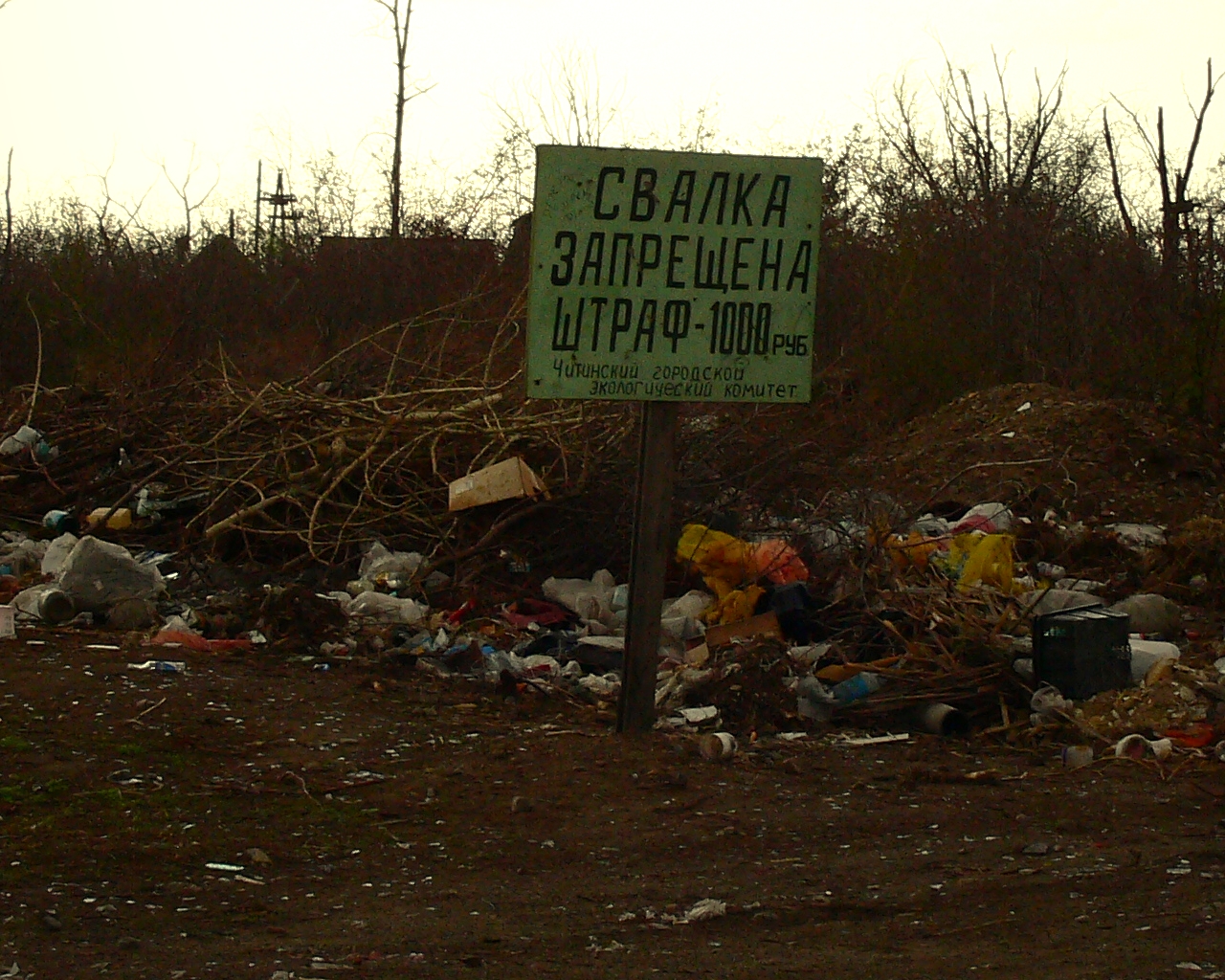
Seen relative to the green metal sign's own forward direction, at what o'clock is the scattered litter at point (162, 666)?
The scattered litter is roughly at 4 o'clock from the green metal sign.

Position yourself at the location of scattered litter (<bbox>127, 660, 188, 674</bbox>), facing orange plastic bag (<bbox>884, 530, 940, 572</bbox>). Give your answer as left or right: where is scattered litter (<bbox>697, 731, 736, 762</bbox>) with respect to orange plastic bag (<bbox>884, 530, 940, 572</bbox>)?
right

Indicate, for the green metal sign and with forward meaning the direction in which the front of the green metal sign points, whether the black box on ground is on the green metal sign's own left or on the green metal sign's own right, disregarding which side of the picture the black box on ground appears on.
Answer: on the green metal sign's own left

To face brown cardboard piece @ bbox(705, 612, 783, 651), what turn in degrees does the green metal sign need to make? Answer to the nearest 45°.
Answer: approximately 180°

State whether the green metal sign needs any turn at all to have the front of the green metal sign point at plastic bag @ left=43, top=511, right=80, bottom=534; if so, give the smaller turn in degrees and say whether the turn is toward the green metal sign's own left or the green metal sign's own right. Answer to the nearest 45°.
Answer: approximately 135° to the green metal sign's own right

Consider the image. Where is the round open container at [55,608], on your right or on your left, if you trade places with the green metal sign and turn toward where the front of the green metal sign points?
on your right

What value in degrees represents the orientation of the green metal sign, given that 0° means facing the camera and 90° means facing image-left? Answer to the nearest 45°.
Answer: approximately 0°
